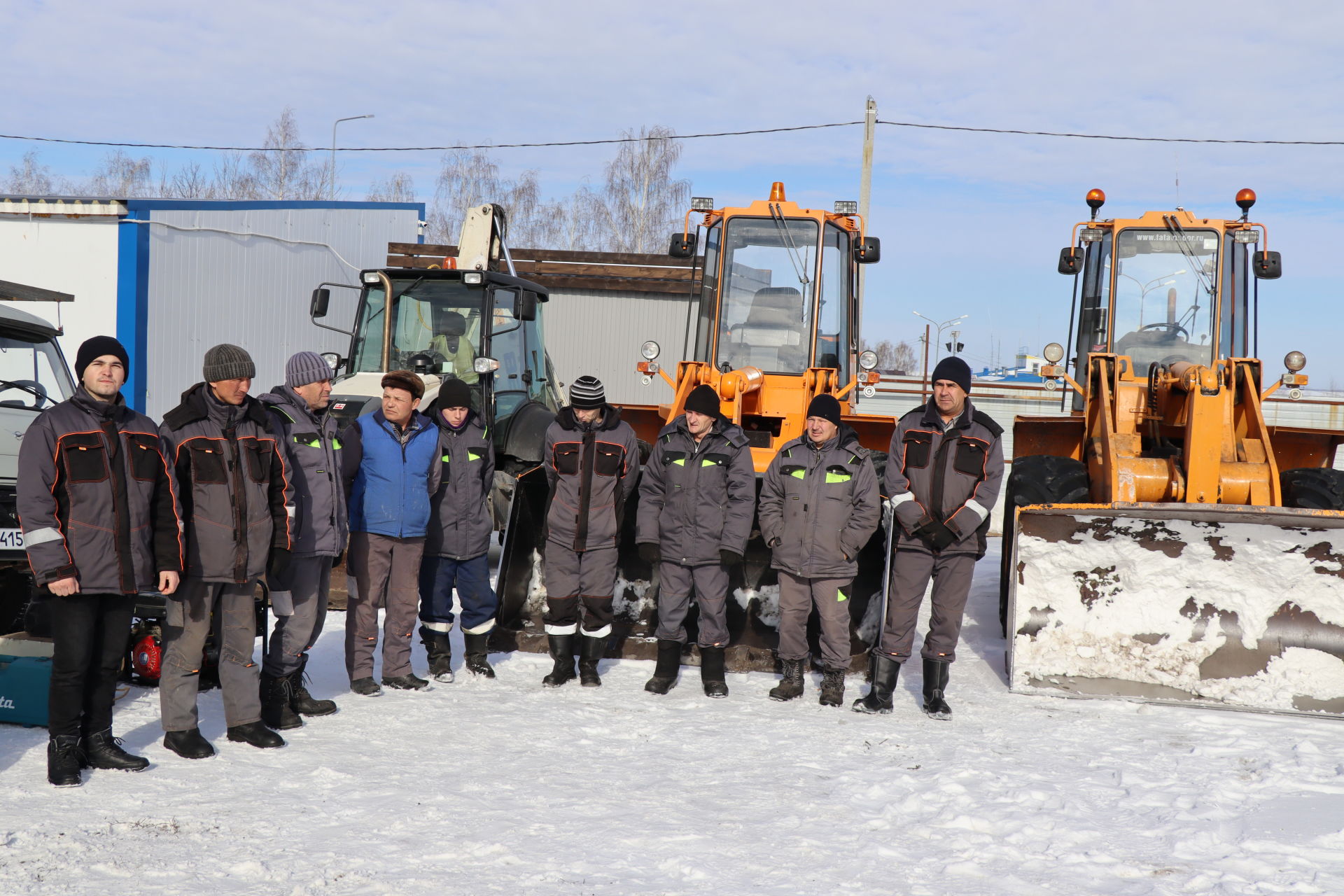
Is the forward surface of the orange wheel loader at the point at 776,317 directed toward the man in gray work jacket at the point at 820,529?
yes

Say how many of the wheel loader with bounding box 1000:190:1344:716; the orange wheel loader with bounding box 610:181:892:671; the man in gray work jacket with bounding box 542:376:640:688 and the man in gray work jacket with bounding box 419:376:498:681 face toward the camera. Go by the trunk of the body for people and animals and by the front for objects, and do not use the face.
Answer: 4

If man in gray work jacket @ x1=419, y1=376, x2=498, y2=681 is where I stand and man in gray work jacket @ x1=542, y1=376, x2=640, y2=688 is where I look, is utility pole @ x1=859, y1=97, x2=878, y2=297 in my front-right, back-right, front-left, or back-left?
front-left

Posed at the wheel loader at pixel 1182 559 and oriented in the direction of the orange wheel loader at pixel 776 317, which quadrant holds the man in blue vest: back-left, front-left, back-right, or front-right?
front-left

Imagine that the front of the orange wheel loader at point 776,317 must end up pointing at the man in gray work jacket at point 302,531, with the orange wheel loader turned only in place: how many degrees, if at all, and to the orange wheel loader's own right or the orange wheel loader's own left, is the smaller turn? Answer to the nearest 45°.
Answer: approximately 45° to the orange wheel loader's own right

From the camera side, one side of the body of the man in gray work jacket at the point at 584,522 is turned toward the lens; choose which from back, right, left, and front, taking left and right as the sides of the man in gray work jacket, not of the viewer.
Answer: front

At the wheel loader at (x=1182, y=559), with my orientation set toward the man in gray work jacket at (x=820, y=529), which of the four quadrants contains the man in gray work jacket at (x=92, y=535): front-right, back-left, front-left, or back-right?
front-left

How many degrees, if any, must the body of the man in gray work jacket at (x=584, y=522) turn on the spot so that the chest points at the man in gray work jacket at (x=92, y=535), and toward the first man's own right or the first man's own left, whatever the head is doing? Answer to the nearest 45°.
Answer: approximately 45° to the first man's own right

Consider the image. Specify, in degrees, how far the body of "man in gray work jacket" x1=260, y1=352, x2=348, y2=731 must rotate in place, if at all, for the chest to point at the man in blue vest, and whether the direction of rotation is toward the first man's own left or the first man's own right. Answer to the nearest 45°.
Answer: approximately 90° to the first man's own left

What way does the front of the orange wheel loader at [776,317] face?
toward the camera

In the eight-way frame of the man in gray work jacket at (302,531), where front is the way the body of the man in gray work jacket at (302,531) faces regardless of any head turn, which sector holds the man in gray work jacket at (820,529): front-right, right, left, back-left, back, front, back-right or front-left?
front-left

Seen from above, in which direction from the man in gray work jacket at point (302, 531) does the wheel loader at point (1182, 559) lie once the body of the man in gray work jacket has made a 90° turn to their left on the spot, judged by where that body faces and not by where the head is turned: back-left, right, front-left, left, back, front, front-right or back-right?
front-right

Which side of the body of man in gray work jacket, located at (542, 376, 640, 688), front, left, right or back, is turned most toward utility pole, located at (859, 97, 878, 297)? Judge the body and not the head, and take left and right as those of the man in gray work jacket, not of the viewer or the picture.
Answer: back

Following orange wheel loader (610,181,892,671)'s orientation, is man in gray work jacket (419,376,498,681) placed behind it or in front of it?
in front

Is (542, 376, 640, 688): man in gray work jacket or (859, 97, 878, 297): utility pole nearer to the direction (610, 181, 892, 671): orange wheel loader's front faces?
the man in gray work jacket

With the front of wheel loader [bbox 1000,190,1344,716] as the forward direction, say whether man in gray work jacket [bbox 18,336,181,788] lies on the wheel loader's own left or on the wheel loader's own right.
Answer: on the wheel loader's own right
